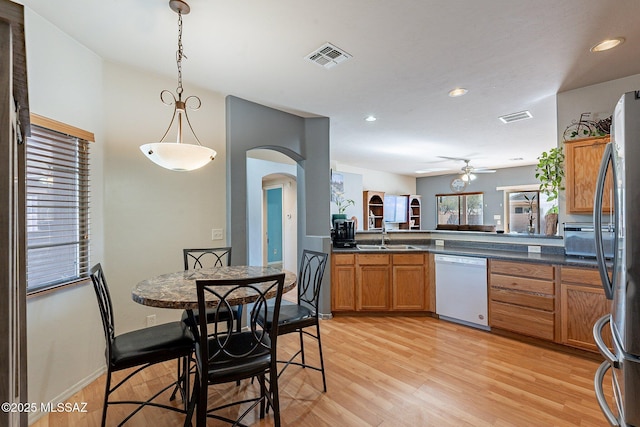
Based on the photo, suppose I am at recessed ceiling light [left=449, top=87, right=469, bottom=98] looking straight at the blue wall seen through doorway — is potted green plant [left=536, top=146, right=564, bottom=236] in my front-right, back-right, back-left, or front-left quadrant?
back-right

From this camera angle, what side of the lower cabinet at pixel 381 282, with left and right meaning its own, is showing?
front

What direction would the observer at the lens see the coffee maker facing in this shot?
facing the viewer

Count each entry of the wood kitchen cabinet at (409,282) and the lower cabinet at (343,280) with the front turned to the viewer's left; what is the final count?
0

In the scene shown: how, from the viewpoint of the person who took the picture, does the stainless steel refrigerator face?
facing to the left of the viewer

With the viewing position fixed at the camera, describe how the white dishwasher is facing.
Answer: facing the viewer and to the left of the viewer

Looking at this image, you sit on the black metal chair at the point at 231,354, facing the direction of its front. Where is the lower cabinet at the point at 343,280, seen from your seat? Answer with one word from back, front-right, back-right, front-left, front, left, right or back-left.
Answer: front-right

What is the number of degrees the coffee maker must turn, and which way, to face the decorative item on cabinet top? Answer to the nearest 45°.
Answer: approximately 90° to its left

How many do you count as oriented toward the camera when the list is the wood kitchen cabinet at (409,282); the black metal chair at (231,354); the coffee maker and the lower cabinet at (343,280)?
3

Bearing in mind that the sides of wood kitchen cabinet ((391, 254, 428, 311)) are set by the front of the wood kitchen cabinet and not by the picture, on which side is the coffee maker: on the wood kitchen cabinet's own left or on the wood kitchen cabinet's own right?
on the wood kitchen cabinet's own right

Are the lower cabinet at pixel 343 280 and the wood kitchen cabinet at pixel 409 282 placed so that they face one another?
no

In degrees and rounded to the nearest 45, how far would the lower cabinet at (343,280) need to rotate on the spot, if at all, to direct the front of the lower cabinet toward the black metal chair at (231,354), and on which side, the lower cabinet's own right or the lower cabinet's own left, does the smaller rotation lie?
0° — it already faces it

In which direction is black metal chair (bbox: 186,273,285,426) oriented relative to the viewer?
away from the camera

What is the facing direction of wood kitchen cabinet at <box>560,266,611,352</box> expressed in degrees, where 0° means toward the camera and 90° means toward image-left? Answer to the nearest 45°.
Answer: approximately 45°

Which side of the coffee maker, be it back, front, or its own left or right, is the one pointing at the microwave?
left

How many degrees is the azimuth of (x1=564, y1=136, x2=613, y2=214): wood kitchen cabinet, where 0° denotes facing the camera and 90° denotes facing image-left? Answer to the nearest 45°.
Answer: approximately 45°

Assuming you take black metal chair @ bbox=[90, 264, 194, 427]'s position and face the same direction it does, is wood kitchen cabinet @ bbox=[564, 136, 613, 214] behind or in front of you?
in front

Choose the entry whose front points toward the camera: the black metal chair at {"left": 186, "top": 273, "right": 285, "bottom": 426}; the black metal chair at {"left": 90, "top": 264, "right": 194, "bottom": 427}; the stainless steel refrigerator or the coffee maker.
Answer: the coffee maker

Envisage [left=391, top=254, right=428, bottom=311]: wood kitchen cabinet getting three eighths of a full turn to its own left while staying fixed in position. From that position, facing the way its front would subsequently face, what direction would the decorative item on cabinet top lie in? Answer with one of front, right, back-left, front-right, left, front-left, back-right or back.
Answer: front-right
